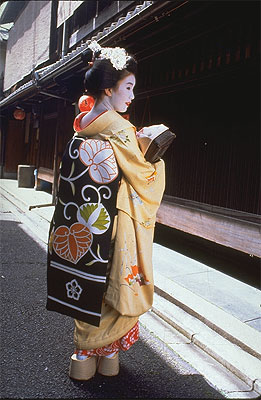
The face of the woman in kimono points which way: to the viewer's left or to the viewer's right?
to the viewer's right

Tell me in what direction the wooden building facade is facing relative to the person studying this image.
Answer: facing the viewer and to the left of the viewer

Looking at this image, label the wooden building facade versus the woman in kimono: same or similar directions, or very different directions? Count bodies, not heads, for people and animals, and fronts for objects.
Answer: very different directions

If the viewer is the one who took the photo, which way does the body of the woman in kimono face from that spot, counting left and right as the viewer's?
facing away from the viewer and to the right of the viewer

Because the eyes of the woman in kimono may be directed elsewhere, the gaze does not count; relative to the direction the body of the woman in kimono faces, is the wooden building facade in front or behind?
in front
